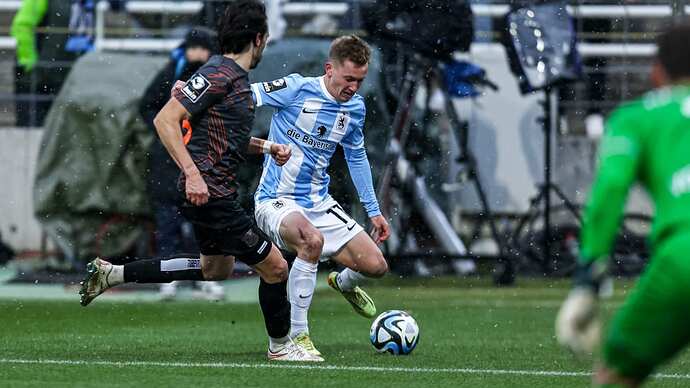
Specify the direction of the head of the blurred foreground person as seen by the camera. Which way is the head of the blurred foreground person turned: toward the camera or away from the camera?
away from the camera

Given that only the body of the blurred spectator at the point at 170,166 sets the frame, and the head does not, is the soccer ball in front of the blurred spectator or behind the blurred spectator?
in front

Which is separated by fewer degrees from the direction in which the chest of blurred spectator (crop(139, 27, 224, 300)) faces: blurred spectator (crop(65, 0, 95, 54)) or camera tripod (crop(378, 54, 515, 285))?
the camera tripod

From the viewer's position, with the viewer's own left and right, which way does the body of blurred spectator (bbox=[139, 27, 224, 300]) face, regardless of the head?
facing the viewer and to the right of the viewer

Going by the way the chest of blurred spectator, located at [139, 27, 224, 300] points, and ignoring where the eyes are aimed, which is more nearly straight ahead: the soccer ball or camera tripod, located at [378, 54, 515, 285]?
the soccer ball

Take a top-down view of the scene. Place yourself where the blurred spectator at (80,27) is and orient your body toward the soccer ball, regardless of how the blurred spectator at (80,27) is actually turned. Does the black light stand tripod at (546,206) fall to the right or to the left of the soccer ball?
left

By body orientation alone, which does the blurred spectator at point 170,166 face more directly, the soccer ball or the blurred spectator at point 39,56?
the soccer ball

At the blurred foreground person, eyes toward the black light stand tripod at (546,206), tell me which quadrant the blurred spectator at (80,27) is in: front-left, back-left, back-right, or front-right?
front-left

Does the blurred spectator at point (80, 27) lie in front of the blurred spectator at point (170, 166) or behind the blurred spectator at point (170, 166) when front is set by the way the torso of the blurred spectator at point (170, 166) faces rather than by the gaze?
behind

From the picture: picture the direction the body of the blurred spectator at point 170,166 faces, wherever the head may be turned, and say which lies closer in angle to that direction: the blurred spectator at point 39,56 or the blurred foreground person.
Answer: the blurred foreground person
